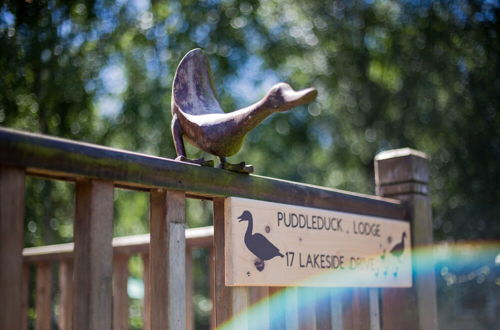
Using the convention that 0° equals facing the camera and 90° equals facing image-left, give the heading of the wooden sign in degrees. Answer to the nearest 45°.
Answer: approximately 315°
